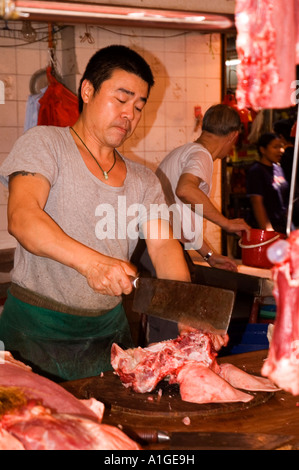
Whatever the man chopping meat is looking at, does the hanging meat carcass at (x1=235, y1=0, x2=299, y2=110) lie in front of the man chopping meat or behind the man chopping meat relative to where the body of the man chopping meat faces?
in front

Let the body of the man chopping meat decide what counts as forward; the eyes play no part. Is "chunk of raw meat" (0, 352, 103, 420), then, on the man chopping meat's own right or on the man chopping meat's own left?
on the man chopping meat's own right

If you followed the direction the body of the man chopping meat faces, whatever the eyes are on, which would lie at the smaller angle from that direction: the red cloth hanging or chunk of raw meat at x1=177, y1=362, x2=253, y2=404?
the chunk of raw meat

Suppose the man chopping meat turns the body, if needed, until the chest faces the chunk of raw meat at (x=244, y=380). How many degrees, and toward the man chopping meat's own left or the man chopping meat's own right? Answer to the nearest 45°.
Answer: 0° — they already face it

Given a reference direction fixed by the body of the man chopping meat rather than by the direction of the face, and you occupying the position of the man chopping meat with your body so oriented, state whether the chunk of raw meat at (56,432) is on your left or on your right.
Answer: on your right

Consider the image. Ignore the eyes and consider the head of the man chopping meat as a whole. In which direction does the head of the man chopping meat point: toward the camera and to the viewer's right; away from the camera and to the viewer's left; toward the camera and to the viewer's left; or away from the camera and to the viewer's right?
toward the camera and to the viewer's right

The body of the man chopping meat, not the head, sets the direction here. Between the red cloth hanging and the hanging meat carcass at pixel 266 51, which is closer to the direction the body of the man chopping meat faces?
the hanging meat carcass

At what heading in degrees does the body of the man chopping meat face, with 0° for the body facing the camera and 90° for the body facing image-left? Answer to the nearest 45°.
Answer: approximately 315°

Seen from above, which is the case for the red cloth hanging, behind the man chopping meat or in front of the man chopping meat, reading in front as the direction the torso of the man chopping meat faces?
behind

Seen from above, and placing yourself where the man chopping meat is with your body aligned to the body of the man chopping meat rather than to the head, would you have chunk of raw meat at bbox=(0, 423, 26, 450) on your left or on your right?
on your right
